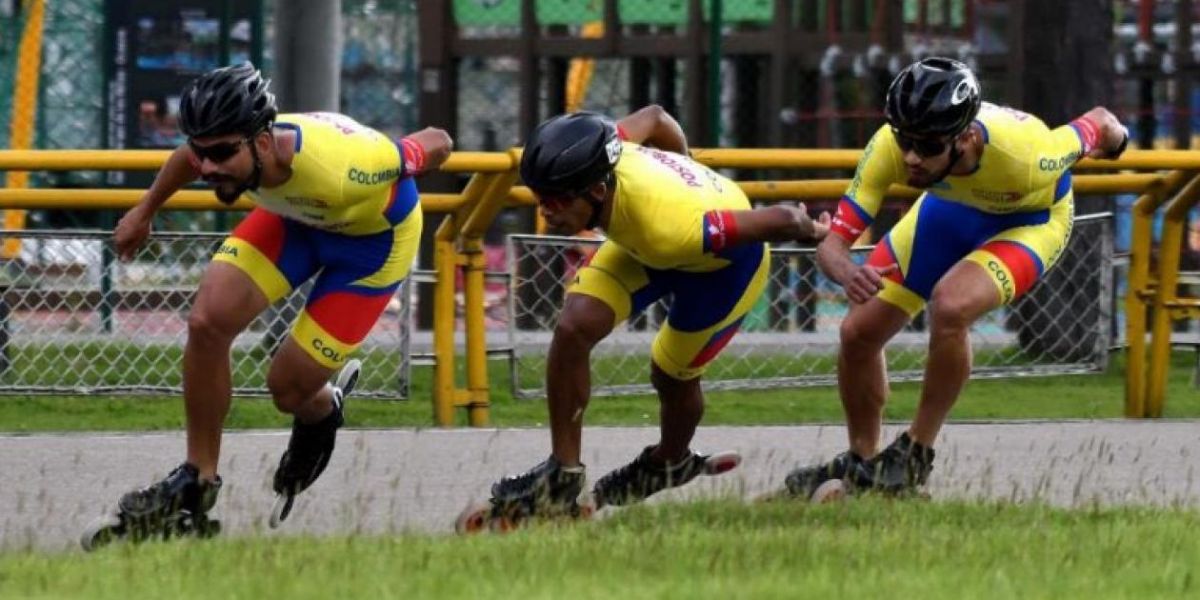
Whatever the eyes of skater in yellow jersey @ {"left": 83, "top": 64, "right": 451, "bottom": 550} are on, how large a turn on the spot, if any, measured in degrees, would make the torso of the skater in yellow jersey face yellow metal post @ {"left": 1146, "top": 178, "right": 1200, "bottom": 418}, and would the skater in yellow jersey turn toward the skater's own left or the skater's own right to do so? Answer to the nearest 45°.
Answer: approximately 180°

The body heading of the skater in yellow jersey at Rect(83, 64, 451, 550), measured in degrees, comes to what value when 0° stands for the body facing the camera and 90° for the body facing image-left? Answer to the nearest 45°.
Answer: approximately 45°

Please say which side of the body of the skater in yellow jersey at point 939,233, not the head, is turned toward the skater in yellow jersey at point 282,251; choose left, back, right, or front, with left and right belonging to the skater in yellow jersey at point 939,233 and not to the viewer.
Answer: front

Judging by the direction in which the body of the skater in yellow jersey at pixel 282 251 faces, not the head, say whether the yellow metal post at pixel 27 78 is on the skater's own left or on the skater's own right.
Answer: on the skater's own right

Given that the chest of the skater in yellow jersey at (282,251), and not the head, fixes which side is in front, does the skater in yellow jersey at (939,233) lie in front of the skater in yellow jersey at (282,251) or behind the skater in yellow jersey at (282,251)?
behind

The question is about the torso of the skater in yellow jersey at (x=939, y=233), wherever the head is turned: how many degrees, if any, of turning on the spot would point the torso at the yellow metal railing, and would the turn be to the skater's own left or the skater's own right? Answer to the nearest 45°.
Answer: approximately 90° to the skater's own right

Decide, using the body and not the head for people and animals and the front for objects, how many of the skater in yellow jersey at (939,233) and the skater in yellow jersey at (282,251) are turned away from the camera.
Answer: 0

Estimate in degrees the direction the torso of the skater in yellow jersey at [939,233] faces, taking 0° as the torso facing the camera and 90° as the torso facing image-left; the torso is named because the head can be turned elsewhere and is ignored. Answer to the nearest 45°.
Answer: approximately 45°

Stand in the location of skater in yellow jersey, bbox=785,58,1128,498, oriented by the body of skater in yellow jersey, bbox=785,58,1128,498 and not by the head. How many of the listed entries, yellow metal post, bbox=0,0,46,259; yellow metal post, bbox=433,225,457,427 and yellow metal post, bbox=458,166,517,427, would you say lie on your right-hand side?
3

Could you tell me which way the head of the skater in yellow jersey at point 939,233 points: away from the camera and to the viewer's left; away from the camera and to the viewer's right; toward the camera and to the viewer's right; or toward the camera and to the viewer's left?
toward the camera and to the viewer's left
